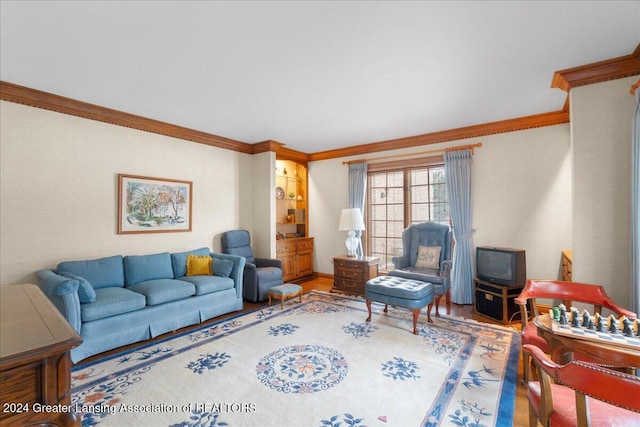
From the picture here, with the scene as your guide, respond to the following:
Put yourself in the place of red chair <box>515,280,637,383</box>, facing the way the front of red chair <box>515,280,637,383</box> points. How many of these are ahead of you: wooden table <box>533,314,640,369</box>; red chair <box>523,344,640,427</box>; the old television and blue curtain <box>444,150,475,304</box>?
2

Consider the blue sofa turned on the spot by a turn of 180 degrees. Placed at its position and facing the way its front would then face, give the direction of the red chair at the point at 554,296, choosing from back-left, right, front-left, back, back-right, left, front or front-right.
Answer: back

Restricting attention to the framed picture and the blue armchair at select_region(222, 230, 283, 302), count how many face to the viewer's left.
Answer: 0

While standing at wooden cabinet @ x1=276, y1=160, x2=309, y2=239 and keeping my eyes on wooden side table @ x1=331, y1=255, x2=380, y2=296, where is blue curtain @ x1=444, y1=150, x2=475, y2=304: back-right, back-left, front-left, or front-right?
front-left

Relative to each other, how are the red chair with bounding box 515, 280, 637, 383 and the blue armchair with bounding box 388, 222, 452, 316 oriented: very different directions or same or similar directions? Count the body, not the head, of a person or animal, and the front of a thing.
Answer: same or similar directions

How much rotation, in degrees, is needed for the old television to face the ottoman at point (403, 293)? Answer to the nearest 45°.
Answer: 0° — it already faces it

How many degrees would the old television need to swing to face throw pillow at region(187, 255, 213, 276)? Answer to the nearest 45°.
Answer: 0° — it already faces it

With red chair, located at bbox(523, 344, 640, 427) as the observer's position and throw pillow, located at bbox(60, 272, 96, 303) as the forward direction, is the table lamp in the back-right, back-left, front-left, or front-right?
front-right

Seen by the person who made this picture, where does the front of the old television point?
facing the viewer and to the left of the viewer

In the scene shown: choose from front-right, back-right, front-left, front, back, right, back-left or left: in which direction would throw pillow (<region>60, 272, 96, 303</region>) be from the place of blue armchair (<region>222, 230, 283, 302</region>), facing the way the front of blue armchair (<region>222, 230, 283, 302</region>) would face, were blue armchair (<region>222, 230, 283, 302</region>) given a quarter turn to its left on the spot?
back

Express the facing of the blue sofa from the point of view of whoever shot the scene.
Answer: facing the viewer and to the right of the viewer

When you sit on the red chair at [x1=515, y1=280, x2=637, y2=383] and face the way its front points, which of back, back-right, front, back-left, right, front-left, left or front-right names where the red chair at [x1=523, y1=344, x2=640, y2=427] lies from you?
front

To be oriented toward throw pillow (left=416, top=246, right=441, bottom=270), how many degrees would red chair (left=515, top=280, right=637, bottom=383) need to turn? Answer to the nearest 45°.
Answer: approximately 135° to its right

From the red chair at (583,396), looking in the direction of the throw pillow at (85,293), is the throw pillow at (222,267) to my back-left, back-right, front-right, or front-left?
front-right

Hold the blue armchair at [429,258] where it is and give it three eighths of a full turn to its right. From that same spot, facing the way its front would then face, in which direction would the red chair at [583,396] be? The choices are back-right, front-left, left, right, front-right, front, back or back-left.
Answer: back

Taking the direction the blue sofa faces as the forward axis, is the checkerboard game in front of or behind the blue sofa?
in front

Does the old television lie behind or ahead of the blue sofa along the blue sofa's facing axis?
ahead
